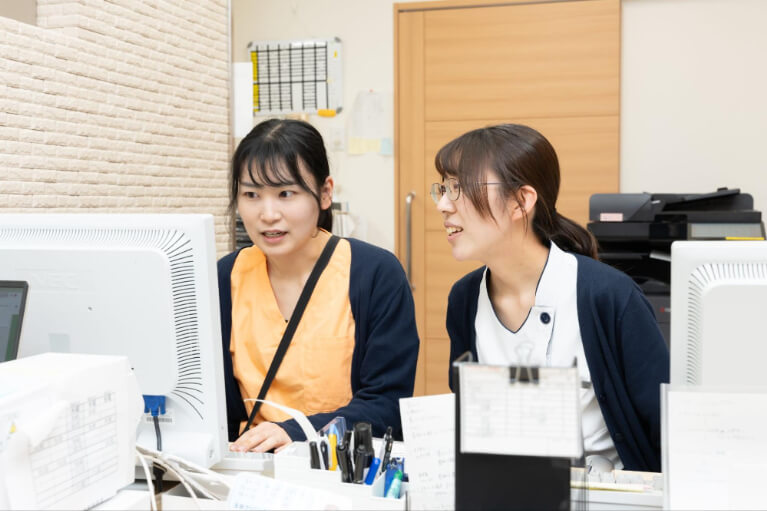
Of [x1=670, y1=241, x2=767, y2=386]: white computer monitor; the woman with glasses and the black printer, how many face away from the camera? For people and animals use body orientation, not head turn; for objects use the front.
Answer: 1

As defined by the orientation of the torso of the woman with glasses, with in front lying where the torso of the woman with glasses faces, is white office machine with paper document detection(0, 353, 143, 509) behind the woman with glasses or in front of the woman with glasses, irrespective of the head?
in front

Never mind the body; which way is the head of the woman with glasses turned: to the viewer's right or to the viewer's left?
to the viewer's left

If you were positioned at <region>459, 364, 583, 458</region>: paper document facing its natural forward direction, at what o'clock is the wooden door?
The wooden door is roughly at 6 o'clock from the paper document.

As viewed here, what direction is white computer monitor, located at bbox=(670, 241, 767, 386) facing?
away from the camera

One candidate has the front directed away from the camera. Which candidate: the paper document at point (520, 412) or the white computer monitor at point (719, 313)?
the white computer monitor

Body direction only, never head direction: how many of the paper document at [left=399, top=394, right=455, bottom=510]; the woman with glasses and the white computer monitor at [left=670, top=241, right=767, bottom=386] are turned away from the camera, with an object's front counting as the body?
1

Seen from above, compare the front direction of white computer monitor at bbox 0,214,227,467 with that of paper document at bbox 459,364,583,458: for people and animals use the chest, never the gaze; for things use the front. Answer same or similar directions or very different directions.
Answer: very different directions

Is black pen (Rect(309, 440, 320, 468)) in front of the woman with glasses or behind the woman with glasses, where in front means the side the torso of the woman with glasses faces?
in front
